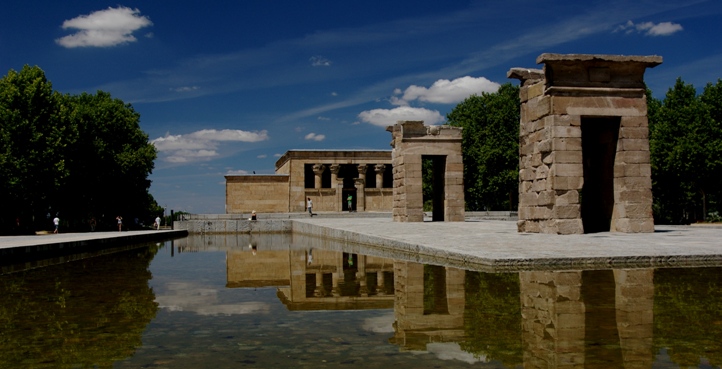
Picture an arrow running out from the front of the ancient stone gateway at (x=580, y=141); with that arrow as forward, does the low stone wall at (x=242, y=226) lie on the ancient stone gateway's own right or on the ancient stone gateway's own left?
on the ancient stone gateway's own right

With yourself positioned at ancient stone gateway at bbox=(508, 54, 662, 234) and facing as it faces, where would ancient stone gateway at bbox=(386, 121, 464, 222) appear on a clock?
ancient stone gateway at bbox=(386, 121, 464, 222) is roughly at 5 o'clock from ancient stone gateway at bbox=(508, 54, 662, 234).

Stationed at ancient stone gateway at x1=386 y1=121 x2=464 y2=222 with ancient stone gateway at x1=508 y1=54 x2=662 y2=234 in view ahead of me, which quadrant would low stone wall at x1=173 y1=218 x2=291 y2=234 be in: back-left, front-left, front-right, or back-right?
back-right

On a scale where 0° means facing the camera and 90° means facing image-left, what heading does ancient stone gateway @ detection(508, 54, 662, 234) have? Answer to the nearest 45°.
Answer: approximately 0°

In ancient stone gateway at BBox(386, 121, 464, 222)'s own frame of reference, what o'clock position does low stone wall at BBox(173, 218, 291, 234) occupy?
The low stone wall is roughly at 4 o'clock from the ancient stone gateway.

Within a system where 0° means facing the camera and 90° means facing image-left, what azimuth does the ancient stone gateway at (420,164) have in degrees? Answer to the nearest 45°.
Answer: approximately 0°

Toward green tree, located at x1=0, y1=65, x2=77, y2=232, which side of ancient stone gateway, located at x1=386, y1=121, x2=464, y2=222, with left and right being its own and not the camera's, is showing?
right

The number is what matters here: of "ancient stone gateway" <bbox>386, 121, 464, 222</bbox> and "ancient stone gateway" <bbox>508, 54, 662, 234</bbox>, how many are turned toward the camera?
2
